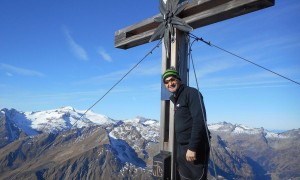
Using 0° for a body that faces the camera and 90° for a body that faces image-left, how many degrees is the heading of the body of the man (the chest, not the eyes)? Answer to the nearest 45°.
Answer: approximately 45°
